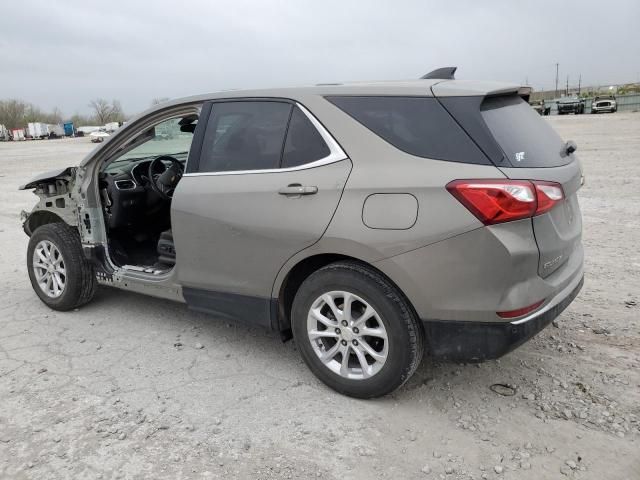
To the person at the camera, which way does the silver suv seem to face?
facing away from the viewer and to the left of the viewer

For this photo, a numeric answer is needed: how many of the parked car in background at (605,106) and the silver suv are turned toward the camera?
1

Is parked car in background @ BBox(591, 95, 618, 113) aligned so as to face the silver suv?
yes

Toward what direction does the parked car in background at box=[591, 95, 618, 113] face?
toward the camera

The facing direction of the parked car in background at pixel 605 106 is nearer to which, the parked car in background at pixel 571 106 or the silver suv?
the silver suv

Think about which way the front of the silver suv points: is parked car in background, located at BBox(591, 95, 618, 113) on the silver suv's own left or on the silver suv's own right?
on the silver suv's own right

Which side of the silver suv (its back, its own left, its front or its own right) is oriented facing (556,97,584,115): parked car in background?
right

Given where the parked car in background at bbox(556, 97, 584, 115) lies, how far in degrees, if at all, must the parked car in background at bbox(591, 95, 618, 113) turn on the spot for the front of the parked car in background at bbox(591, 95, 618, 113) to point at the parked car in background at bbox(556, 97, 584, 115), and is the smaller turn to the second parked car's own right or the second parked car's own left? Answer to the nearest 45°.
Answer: approximately 135° to the second parked car's own right

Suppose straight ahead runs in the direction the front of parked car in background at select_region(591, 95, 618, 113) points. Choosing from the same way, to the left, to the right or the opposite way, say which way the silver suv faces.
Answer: to the right
